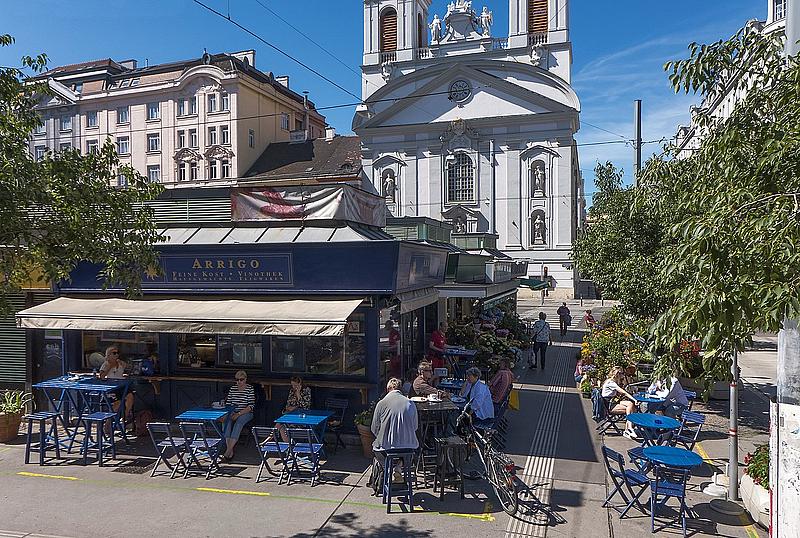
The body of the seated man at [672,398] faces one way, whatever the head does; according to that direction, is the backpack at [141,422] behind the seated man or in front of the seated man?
in front

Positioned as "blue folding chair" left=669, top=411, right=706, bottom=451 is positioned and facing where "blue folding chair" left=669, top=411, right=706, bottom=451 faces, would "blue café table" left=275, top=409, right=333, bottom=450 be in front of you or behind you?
in front

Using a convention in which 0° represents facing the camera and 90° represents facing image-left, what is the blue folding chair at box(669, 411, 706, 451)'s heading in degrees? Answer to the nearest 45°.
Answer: approximately 45°

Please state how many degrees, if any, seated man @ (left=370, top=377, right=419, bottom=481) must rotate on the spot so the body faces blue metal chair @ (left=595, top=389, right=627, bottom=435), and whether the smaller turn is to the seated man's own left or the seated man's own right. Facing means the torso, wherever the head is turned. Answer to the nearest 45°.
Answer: approximately 45° to the seated man's own right

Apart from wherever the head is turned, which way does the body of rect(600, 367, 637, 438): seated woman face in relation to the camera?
to the viewer's right

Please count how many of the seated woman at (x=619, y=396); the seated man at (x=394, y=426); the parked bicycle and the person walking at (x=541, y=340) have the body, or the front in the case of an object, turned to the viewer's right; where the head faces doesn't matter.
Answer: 1

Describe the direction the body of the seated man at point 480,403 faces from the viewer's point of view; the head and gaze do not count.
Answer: to the viewer's left

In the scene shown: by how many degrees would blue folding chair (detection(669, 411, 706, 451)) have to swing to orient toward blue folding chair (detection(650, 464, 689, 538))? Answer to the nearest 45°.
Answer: approximately 45° to its left

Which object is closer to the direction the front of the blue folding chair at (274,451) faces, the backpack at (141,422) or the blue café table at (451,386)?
the blue café table

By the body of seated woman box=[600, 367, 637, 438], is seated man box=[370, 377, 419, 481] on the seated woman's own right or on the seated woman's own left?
on the seated woman's own right

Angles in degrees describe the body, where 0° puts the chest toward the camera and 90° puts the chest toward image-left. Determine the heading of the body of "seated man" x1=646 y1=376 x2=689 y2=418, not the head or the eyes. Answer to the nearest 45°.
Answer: approximately 90°

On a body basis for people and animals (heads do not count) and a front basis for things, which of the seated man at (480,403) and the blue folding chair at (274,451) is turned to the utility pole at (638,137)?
the blue folding chair

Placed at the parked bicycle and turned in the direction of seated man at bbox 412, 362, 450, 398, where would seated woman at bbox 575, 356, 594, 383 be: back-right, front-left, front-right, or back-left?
front-right

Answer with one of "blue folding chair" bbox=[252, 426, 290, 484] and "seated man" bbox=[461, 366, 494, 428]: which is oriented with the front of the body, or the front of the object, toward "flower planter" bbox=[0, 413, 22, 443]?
the seated man

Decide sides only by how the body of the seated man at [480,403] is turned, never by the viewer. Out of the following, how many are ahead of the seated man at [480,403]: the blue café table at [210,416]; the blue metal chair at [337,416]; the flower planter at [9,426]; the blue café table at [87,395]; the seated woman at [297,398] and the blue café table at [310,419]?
6

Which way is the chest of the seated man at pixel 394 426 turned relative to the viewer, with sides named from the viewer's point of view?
facing away from the viewer
